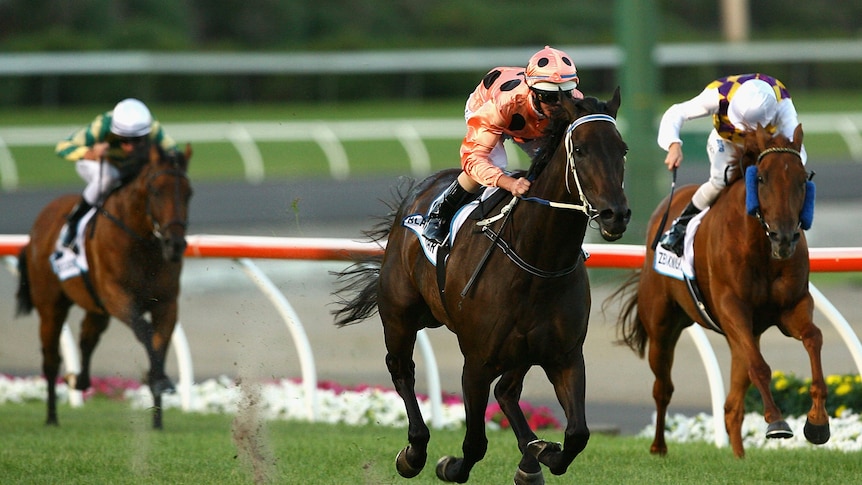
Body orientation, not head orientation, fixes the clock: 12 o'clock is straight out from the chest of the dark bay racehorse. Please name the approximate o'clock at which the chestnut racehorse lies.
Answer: The chestnut racehorse is roughly at 9 o'clock from the dark bay racehorse.

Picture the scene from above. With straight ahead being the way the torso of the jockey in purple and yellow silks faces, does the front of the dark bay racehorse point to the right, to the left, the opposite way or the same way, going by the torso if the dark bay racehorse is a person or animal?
the same way

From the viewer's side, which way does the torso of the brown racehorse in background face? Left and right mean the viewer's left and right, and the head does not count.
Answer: facing the viewer and to the right of the viewer

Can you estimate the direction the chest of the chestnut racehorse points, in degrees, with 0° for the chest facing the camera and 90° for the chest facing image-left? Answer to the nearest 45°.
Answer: approximately 315°

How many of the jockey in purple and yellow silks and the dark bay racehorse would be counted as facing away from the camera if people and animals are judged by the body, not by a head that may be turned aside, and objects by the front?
0

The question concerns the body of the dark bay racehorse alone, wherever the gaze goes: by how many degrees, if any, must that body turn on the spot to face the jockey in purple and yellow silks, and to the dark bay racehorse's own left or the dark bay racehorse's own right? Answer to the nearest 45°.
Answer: approximately 90° to the dark bay racehorse's own left

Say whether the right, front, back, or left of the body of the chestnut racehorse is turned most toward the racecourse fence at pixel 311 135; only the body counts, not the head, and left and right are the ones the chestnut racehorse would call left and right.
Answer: back

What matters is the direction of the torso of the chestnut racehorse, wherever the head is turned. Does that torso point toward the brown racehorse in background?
no

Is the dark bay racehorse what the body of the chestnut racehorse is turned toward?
no

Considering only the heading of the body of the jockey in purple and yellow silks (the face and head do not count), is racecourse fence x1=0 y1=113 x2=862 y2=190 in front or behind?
behind

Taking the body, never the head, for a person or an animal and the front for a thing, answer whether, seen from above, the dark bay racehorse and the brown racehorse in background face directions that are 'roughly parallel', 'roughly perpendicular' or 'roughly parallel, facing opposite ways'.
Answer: roughly parallel

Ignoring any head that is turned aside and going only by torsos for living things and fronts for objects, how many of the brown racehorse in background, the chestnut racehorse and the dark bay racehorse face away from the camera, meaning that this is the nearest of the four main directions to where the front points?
0
